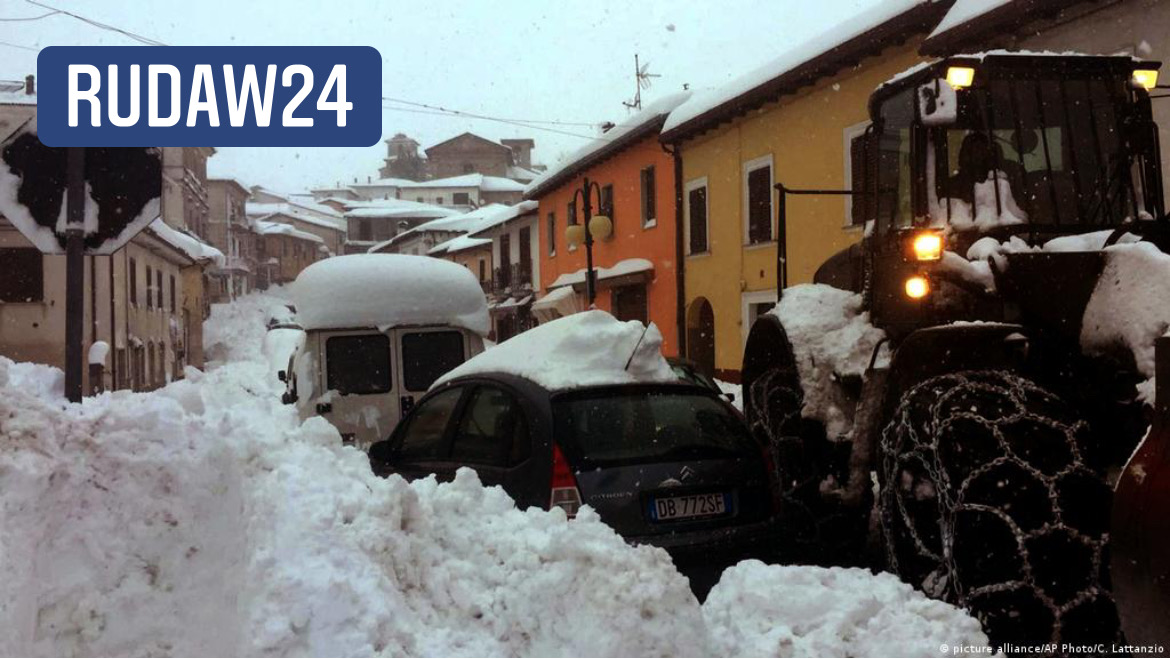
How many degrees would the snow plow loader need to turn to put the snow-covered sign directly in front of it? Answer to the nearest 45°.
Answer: approximately 90° to its right

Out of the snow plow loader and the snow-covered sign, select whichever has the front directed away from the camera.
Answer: the snow-covered sign

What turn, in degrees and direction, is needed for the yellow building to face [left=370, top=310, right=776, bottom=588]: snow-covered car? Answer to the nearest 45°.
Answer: approximately 45° to its left

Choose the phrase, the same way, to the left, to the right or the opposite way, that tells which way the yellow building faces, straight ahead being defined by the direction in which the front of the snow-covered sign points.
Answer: to the left

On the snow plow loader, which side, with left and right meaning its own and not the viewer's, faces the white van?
back

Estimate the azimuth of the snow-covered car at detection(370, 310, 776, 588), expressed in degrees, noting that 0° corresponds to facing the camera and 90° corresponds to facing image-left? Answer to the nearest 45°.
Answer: approximately 135°

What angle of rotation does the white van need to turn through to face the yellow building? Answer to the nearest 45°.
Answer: approximately 45° to its right

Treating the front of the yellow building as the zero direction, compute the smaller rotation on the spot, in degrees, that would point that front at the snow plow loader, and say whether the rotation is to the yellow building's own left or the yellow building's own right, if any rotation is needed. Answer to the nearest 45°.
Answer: approximately 45° to the yellow building's own left

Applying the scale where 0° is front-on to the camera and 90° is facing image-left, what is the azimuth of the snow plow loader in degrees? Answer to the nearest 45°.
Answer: approximately 315°

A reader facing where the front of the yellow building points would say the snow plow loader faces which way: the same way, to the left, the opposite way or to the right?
to the left

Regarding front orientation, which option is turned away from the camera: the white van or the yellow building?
the white van

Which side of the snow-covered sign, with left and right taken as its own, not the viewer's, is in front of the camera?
back

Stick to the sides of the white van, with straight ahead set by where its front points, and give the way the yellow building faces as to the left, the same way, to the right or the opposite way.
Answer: to the left

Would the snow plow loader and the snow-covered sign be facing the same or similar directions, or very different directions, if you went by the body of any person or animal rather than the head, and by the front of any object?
very different directions

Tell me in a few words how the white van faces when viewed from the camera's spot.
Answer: facing away from the viewer
